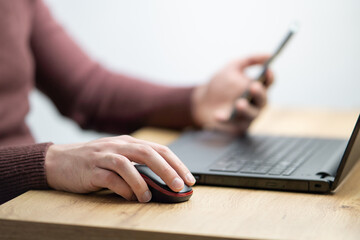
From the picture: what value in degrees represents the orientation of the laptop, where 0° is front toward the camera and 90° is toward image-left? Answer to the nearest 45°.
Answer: approximately 90°
